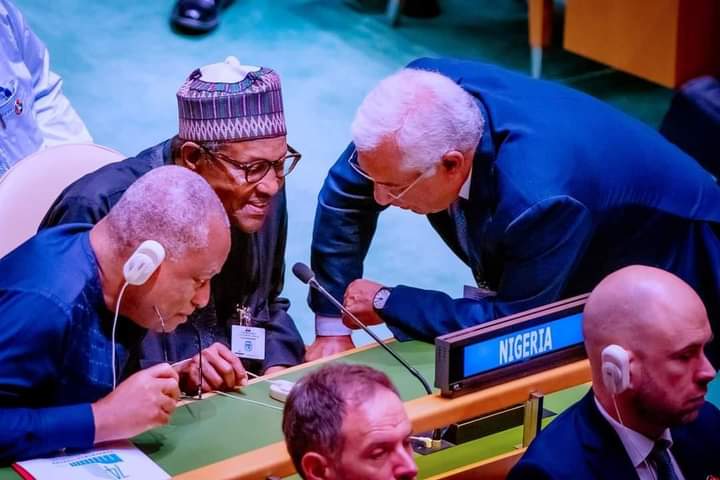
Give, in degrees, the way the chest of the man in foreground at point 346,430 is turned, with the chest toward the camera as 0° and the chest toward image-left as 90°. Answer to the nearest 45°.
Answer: approximately 315°

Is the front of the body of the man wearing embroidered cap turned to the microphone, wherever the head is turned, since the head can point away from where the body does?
yes

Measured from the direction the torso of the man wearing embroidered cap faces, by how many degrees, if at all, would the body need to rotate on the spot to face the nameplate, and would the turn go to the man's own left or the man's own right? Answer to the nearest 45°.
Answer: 0° — they already face it

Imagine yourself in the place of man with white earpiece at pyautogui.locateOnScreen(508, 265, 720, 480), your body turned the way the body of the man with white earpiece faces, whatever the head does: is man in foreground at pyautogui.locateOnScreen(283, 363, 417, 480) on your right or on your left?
on your right

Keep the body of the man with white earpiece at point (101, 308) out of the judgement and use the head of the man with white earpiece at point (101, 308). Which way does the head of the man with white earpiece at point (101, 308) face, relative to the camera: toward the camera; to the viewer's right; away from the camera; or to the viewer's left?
to the viewer's right
